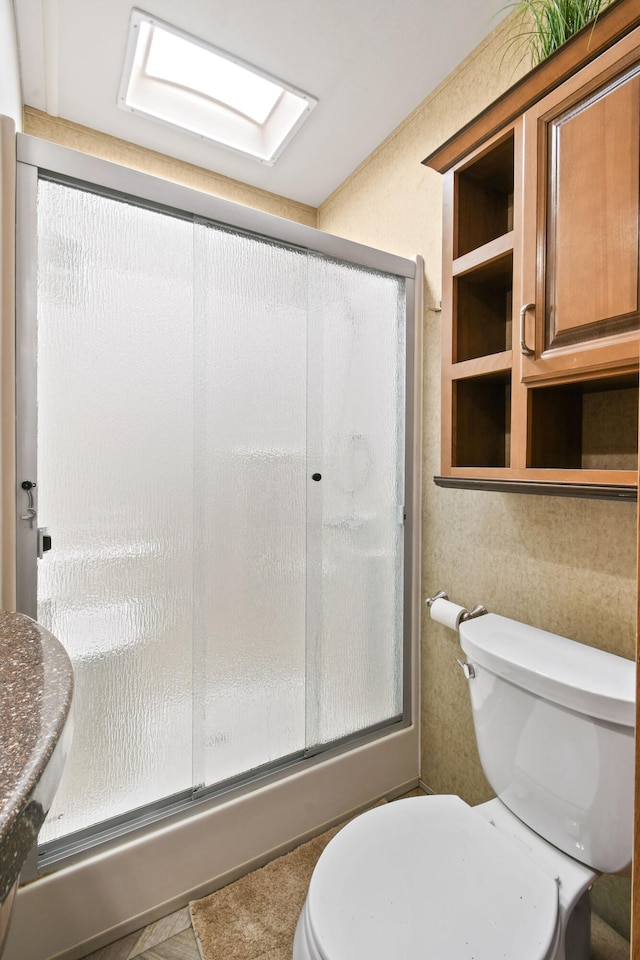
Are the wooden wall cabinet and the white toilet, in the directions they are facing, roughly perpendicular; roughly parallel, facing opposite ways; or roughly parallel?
roughly parallel

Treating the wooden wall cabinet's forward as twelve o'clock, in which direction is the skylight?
The skylight is roughly at 2 o'clock from the wooden wall cabinet.

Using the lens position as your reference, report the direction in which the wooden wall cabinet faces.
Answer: facing the viewer and to the left of the viewer

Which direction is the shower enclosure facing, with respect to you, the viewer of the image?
facing the viewer and to the right of the viewer

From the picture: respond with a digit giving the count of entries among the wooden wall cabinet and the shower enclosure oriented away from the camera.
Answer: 0

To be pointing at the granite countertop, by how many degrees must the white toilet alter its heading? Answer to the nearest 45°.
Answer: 0° — it already faces it

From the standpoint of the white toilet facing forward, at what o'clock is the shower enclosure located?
The shower enclosure is roughly at 2 o'clock from the white toilet.

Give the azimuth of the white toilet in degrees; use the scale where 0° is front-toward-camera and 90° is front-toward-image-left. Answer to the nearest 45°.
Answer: approximately 45°

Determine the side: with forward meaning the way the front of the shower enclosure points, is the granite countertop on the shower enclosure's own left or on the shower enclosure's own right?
on the shower enclosure's own right

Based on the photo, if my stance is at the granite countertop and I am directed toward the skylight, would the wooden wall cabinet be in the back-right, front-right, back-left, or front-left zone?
front-right

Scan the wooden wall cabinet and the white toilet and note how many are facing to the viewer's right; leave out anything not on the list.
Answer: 0

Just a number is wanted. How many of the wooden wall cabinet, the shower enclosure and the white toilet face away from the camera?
0
